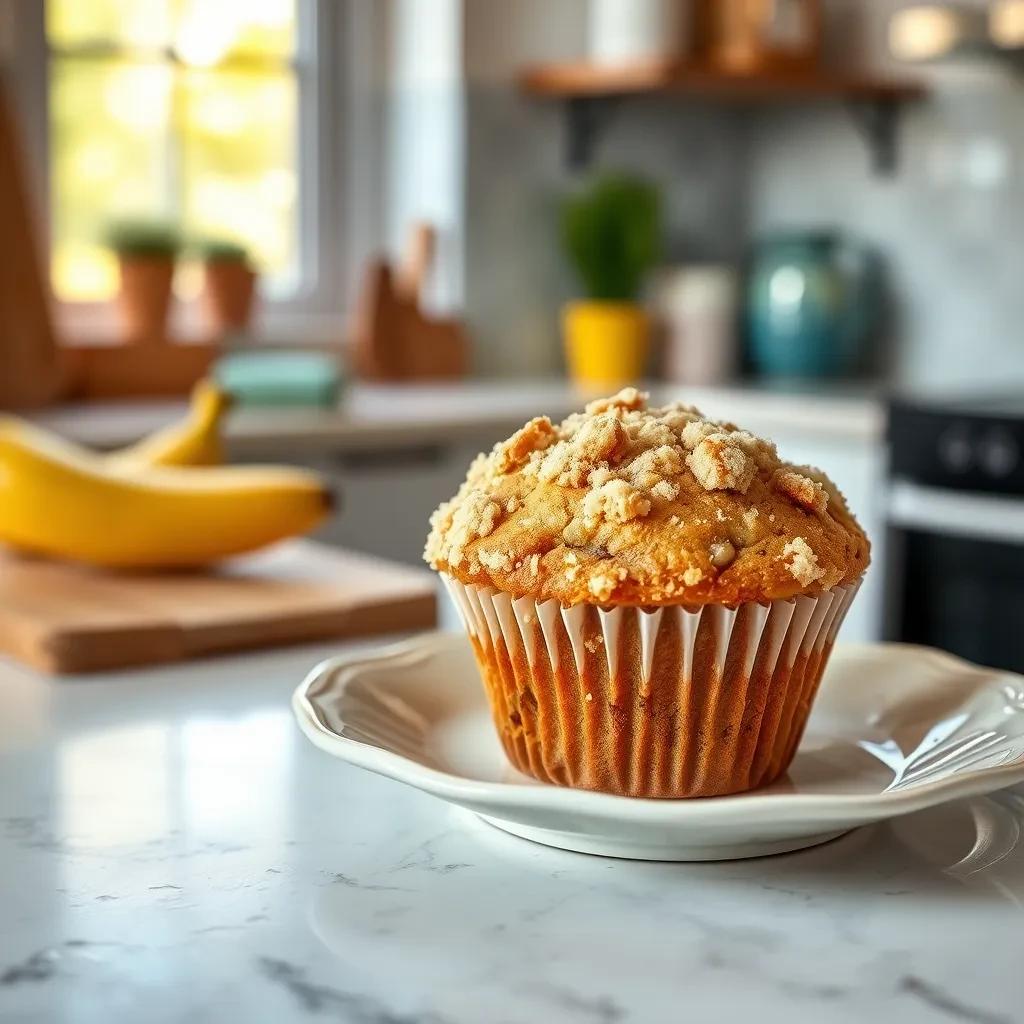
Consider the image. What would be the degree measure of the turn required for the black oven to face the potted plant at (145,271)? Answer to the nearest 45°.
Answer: approximately 45° to its right

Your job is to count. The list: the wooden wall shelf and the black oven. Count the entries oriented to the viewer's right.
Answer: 0

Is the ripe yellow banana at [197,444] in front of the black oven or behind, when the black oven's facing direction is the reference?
in front

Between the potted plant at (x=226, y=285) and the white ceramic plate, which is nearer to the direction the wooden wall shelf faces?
the white ceramic plate

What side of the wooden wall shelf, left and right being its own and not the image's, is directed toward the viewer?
front

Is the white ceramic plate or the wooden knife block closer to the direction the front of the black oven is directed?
the white ceramic plate

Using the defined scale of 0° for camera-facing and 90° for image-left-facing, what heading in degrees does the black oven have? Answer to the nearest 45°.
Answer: approximately 45°

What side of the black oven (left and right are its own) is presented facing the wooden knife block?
right

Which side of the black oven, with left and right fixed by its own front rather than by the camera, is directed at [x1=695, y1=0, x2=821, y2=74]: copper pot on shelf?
right

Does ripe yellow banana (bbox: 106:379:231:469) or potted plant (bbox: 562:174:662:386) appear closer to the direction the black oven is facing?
the ripe yellow banana
